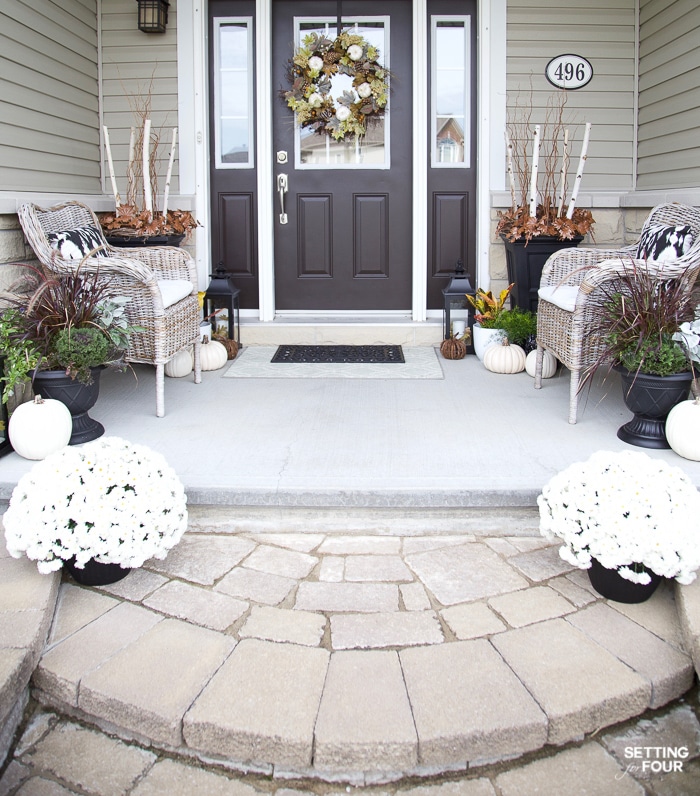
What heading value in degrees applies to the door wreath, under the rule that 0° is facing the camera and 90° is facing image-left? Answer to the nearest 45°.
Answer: approximately 0°

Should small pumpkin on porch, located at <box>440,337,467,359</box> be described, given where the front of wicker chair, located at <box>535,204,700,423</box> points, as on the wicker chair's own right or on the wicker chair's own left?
on the wicker chair's own right

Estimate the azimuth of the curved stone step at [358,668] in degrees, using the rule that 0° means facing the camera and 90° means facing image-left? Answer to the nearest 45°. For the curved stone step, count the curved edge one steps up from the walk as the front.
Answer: approximately 0°

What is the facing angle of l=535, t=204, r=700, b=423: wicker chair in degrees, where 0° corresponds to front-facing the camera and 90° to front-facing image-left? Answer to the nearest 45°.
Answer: approximately 45°

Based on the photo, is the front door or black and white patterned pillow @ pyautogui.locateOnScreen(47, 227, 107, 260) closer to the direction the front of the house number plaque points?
the black and white patterned pillow

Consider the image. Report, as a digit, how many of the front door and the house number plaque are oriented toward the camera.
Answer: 2

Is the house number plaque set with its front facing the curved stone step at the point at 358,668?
yes
